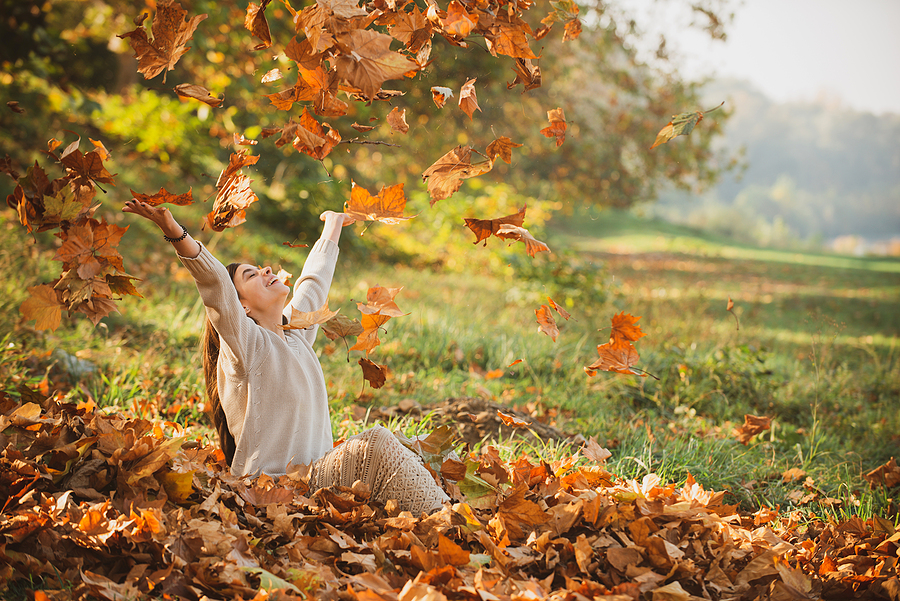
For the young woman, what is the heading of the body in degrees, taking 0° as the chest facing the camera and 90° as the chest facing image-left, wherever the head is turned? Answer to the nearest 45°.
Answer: approximately 315°
